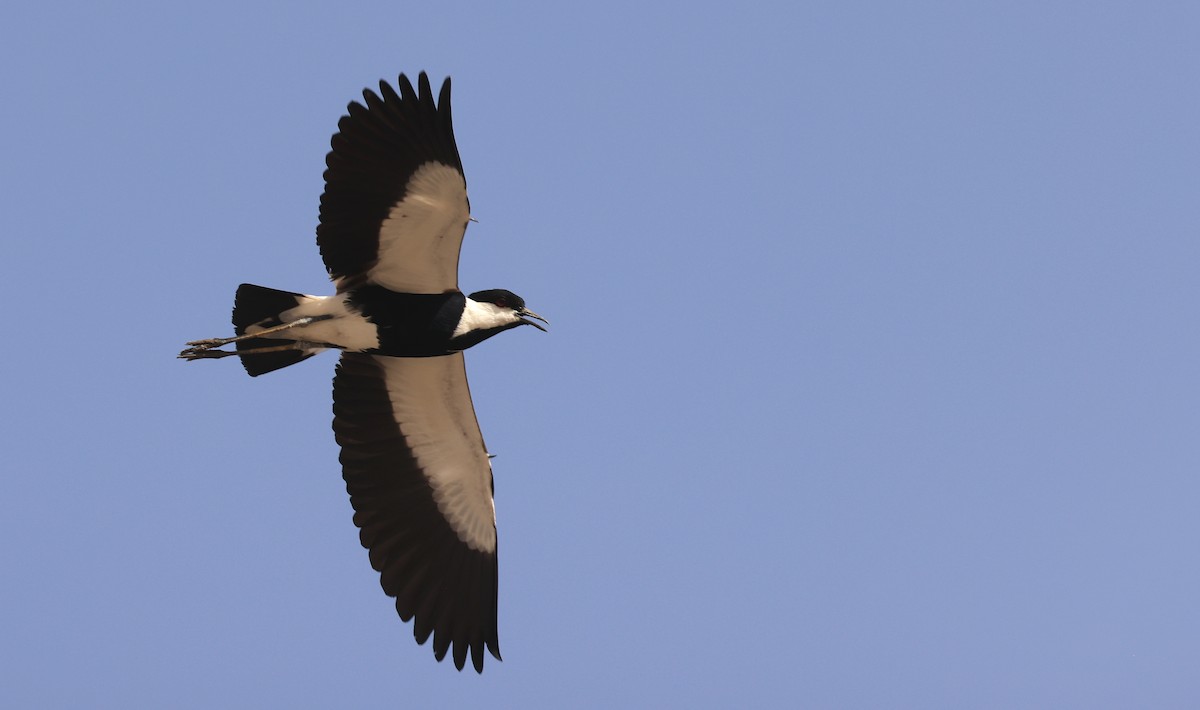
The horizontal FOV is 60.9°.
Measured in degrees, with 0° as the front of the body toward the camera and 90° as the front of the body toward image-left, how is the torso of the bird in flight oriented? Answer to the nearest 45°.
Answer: approximately 270°
